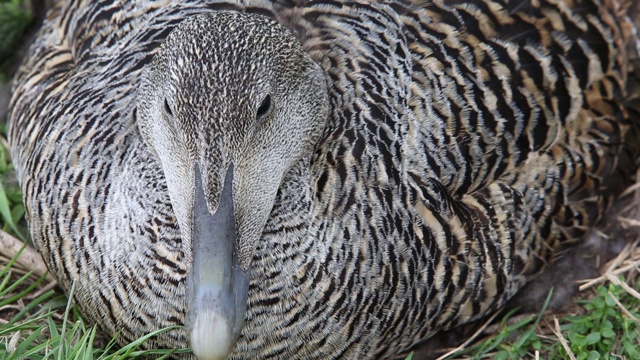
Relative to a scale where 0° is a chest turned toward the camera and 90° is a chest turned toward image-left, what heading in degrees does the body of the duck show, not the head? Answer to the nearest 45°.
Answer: approximately 45°
